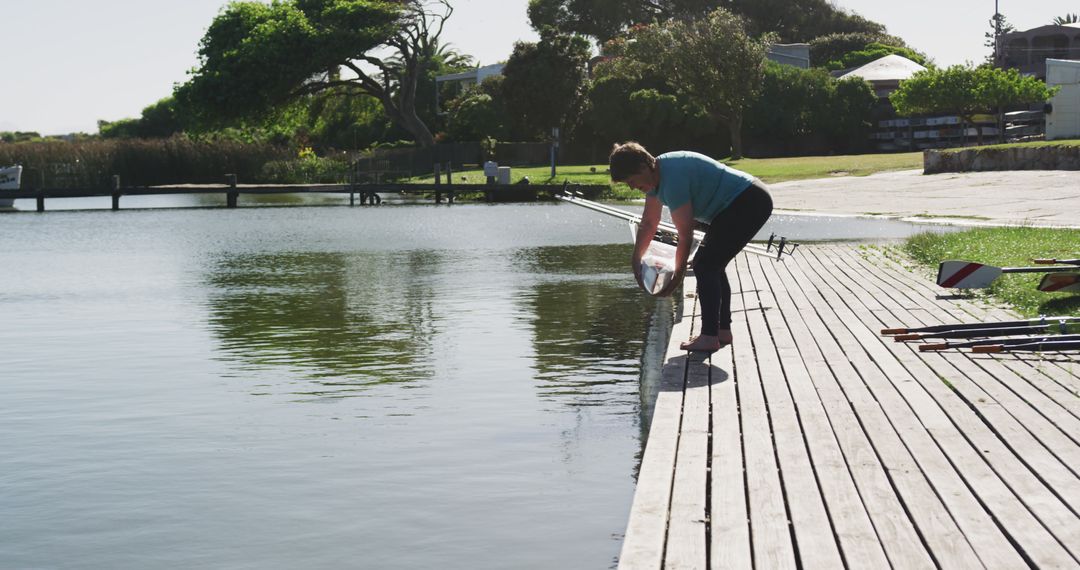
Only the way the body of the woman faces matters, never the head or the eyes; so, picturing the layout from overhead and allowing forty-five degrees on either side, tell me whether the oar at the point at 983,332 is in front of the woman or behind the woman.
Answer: behind

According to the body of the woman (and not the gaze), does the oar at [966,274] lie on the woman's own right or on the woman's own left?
on the woman's own right

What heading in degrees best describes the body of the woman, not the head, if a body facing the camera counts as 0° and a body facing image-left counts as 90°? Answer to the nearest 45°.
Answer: approximately 90°

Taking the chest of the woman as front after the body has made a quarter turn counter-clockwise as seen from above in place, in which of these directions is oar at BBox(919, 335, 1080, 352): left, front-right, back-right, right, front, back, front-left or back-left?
left

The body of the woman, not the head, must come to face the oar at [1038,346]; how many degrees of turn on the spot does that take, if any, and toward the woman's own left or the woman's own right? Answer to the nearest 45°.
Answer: approximately 180°

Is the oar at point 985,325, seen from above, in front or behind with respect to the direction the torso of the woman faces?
behind
